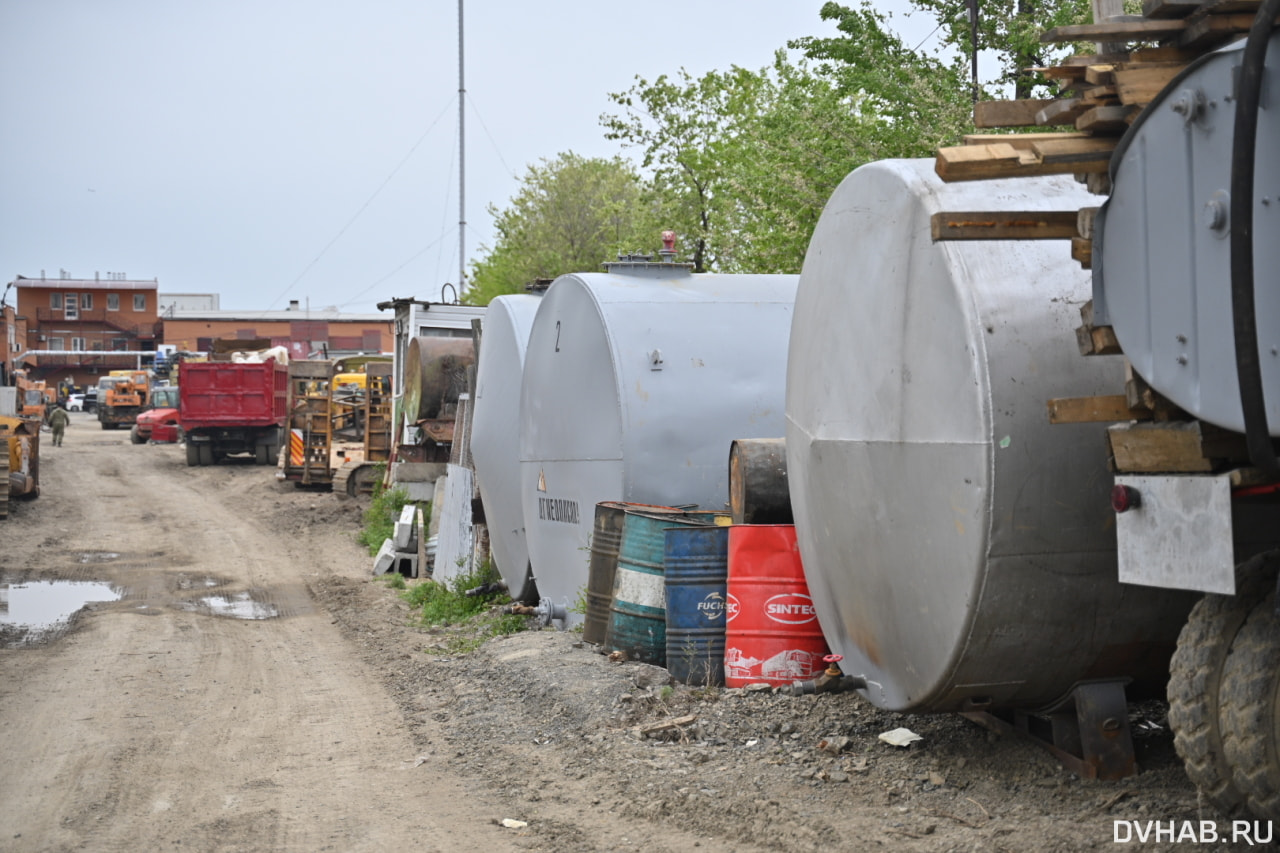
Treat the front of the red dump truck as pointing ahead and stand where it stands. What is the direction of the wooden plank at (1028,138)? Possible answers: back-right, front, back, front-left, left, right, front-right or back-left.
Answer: back

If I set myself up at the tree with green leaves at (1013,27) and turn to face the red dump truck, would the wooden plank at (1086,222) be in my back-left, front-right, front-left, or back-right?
back-left

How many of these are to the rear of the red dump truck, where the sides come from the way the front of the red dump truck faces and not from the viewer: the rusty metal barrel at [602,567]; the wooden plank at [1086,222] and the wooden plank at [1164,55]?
3

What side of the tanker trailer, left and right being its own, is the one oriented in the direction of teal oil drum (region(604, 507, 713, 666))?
left

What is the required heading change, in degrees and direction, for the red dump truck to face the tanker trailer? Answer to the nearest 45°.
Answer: approximately 180°

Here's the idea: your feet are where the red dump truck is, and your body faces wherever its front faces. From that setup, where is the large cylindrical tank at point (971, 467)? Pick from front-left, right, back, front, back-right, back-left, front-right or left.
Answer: back

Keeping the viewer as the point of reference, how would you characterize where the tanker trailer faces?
facing away from the viewer and to the right of the viewer

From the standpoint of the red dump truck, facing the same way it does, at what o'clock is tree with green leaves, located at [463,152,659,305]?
The tree with green leaves is roughly at 2 o'clock from the red dump truck.

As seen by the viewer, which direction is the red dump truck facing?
away from the camera

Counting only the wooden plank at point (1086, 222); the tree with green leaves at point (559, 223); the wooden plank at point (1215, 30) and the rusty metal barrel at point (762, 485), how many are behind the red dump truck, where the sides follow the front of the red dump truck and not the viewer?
3

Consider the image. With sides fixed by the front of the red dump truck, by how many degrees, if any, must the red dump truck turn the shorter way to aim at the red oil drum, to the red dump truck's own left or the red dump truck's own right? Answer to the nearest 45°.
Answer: approximately 180°
